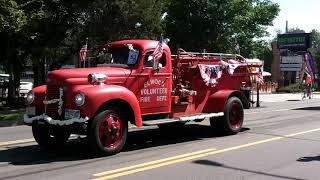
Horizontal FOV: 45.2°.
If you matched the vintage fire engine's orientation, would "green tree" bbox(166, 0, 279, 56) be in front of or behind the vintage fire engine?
behind

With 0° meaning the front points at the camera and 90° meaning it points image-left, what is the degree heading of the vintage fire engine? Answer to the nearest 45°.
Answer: approximately 45°

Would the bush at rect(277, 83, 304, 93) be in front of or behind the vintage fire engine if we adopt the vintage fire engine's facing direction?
behind
